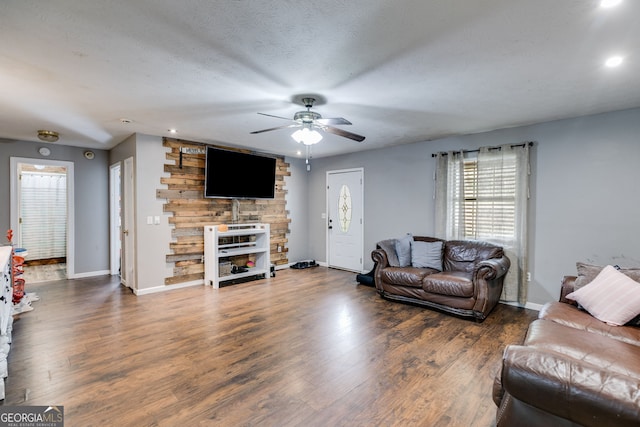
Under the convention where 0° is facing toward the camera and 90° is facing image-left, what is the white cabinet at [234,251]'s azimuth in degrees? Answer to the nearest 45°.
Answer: approximately 315°

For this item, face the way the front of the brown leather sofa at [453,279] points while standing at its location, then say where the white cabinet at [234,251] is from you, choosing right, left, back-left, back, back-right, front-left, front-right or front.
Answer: front-right

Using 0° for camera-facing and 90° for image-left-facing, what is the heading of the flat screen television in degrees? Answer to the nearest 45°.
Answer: approximately 315°
